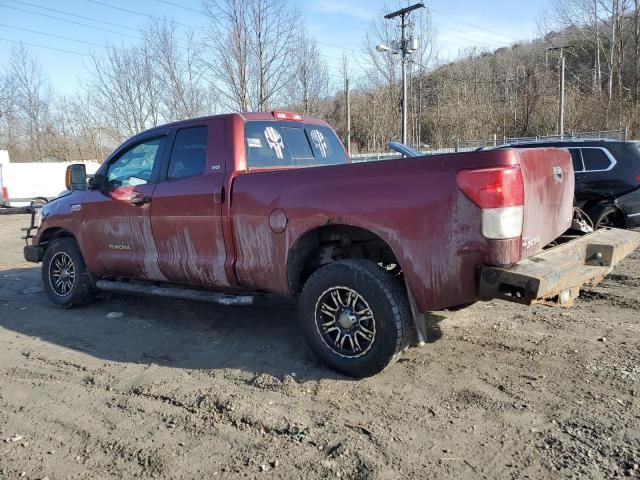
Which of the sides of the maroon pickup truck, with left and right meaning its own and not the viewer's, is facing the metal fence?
right

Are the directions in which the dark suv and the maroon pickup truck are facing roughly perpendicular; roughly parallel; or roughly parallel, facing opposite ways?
roughly parallel

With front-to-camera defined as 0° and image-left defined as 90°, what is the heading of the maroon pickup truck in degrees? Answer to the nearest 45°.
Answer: approximately 135°

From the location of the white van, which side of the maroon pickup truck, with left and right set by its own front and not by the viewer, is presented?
front

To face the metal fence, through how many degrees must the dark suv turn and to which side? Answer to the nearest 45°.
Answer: approximately 90° to its right

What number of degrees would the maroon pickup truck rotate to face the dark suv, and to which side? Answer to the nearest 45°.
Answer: approximately 90° to its right

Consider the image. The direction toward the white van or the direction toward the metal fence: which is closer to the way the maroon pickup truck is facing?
the white van

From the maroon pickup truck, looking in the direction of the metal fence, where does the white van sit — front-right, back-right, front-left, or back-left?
front-left

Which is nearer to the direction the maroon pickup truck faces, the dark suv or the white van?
the white van

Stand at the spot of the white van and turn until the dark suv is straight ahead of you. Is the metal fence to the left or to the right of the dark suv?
left

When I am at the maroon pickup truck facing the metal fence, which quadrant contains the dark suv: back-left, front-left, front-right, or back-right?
front-right

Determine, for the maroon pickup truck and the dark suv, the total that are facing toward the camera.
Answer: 0

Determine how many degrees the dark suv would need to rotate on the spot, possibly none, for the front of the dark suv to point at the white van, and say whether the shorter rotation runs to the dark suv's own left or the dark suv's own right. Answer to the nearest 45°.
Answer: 0° — it already faces it
